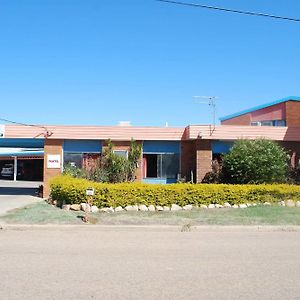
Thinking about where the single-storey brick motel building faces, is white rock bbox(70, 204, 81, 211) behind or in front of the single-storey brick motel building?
in front

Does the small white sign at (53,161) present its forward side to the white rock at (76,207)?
yes

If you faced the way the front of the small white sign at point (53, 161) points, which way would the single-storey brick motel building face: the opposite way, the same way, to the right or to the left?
the same way

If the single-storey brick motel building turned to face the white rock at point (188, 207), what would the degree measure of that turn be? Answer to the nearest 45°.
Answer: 0° — it already faces it

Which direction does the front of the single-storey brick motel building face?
toward the camera

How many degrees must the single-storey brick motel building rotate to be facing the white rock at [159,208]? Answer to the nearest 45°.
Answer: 0° — it already faces it

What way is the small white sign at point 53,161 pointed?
toward the camera

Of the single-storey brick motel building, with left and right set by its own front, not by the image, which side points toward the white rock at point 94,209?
front

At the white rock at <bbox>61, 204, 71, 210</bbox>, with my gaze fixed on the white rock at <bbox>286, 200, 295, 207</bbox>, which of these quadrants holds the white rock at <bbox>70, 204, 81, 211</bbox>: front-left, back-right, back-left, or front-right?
front-right

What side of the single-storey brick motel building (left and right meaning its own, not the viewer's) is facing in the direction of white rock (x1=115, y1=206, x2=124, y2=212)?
front

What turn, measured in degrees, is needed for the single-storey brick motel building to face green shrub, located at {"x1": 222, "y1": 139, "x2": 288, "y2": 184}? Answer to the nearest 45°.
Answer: approximately 45° to its left
